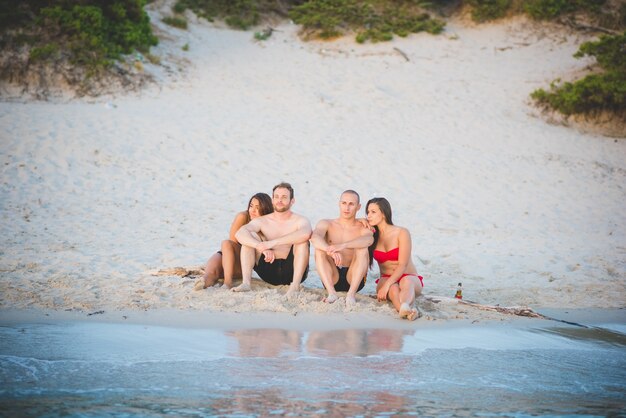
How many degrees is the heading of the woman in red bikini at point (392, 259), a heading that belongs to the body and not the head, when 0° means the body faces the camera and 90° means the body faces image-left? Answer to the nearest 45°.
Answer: approximately 0°

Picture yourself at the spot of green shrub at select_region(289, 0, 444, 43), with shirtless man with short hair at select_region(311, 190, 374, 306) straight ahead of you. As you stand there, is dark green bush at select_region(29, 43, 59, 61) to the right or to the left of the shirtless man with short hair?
right

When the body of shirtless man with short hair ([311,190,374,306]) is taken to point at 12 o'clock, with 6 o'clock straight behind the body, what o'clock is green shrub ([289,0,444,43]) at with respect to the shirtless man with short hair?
The green shrub is roughly at 6 o'clock from the shirtless man with short hair.

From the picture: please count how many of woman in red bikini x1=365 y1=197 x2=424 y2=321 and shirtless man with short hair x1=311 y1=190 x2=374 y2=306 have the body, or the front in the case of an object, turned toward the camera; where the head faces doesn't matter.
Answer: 2

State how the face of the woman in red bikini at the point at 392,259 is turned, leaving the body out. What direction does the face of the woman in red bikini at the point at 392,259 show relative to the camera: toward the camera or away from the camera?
toward the camera

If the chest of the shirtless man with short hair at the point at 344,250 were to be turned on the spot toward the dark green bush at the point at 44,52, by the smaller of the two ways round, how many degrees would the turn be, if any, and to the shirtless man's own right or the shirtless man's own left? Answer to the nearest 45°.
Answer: approximately 135° to the shirtless man's own right

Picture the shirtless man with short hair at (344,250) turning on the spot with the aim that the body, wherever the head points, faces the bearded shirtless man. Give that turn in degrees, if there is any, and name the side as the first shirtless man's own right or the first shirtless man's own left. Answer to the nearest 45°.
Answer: approximately 90° to the first shirtless man's own right

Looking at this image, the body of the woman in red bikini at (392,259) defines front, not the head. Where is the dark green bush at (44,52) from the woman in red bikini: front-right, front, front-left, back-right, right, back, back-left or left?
back-right

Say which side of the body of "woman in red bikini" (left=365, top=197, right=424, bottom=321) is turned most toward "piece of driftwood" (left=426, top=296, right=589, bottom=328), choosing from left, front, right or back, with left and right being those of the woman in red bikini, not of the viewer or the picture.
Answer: left

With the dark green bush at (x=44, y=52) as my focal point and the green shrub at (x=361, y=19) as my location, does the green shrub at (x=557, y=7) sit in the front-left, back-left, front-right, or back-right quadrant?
back-left

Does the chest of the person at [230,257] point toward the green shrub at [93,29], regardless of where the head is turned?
no

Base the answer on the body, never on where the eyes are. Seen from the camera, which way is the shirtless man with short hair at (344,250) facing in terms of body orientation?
toward the camera

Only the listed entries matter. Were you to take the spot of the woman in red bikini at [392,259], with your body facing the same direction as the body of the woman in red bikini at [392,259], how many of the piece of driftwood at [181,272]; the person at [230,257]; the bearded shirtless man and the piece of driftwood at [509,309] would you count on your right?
3

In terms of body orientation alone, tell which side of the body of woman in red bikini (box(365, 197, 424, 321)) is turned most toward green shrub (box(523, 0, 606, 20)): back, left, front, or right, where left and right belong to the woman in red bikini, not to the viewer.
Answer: back

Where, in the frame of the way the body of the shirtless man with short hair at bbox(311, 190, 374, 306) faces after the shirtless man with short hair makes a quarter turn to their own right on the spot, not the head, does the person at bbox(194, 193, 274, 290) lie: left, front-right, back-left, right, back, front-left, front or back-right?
front
